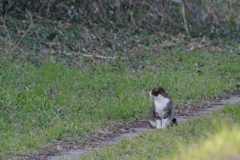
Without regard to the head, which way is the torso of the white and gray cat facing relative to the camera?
toward the camera
